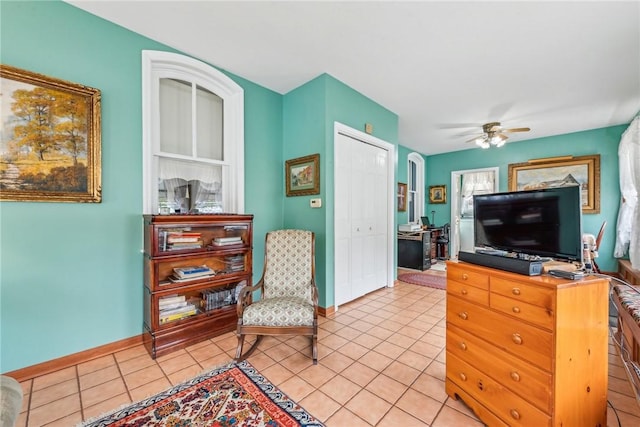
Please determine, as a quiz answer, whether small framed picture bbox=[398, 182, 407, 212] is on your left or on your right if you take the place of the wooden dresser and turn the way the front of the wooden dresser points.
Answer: on your right

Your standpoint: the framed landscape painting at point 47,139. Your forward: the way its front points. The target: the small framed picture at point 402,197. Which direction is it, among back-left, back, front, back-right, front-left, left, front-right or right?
front-left

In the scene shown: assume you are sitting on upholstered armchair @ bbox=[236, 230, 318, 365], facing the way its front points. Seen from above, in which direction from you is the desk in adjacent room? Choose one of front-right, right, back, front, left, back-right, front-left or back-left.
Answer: back-left

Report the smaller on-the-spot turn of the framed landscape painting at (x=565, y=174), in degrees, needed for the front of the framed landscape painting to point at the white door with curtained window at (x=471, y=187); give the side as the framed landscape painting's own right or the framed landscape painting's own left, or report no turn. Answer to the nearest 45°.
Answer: approximately 45° to the framed landscape painting's own right

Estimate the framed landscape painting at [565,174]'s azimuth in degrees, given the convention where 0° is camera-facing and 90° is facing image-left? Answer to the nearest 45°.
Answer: approximately 45°

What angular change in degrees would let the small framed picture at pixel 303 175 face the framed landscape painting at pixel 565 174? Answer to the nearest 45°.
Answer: approximately 135° to its left

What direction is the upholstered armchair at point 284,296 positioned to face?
toward the camera

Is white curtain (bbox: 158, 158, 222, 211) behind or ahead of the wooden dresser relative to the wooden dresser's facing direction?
ahead

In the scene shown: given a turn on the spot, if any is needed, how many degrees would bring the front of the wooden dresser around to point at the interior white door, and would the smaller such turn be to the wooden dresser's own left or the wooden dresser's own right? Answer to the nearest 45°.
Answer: approximately 90° to the wooden dresser's own right

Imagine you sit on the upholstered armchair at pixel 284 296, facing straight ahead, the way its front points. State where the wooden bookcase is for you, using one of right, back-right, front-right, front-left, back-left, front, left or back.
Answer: right

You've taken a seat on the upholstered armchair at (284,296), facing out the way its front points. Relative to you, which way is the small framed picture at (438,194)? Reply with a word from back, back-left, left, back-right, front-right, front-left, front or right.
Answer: back-left

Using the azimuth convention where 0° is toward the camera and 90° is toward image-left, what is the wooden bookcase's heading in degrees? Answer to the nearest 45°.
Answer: approximately 315°

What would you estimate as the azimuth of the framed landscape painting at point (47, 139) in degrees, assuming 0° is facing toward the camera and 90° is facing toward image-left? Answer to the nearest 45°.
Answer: approximately 315°

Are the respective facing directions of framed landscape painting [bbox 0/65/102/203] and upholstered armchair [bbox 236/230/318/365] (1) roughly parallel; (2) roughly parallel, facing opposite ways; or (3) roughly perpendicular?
roughly perpendicular

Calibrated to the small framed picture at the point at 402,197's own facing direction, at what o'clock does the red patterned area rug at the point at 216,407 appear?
The red patterned area rug is roughly at 2 o'clock from the small framed picture.

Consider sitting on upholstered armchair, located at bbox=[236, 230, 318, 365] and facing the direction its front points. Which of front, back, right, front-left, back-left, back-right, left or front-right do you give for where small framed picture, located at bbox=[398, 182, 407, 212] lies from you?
back-left

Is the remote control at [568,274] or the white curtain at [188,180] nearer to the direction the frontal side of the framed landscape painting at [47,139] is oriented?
the remote control
